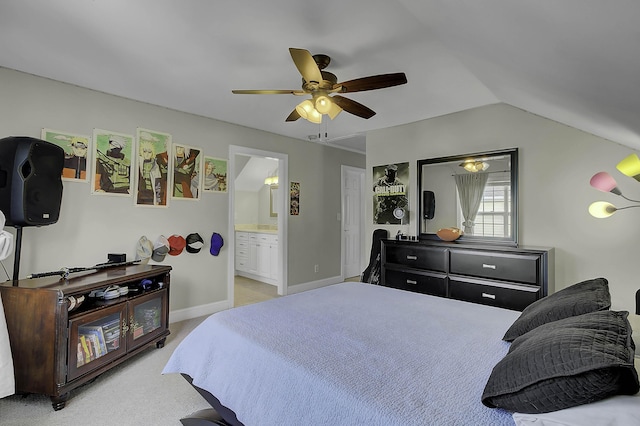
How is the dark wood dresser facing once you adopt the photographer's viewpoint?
facing the viewer and to the left of the viewer

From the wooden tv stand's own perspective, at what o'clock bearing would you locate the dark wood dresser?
The dark wood dresser is roughly at 11 o'clock from the wooden tv stand.

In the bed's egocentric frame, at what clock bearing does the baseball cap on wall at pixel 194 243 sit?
The baseball cap on wall is roughly at 12 o'clock from the bed.

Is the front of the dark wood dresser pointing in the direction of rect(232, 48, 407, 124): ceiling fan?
yes

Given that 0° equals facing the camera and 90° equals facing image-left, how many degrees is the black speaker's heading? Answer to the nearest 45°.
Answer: approximately 315°

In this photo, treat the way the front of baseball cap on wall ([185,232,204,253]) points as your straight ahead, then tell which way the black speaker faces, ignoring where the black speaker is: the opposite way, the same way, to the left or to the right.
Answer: the same way

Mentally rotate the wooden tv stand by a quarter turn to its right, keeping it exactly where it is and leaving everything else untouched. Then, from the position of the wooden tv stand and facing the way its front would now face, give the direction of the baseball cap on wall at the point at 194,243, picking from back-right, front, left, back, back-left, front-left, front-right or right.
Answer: back

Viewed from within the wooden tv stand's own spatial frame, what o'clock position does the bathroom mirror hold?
The bathroom mirror is roughly at 9 o'clock from the wooden tv stand.

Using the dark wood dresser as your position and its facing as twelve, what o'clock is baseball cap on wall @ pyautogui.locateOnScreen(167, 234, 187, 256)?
The baseball cap on wall is roughly at 1 o'clock from the dark wood dresser.

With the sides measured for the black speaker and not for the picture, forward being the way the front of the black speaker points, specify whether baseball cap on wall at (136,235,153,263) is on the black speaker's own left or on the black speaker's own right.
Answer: on the black speaker's own left

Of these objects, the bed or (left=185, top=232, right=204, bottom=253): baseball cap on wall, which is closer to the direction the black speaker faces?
the bed

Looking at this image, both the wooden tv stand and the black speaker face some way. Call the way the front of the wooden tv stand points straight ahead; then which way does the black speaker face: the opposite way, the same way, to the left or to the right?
the same way

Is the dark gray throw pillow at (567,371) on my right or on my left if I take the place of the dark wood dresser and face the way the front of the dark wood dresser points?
on my left

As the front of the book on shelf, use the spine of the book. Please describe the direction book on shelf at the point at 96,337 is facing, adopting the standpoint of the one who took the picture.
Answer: facing the viewer and to the right of the viewer

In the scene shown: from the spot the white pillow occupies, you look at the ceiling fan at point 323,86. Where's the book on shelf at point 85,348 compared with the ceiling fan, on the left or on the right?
left

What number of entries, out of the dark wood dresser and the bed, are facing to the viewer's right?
0

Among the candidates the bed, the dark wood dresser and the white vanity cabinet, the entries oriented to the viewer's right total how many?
0
